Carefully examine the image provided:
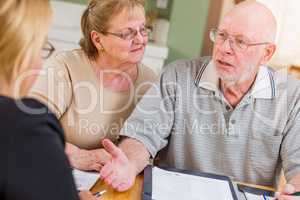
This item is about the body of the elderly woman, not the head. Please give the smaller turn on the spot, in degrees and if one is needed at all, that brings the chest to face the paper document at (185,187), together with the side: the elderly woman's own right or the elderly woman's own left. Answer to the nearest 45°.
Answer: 0° — they already face it

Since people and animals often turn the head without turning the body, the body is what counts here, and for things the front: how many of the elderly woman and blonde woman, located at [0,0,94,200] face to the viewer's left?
0

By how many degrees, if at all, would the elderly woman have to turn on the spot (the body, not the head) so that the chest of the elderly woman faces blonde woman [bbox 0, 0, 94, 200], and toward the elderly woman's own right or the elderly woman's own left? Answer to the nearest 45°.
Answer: approximately 45° to the elderly woman's own right

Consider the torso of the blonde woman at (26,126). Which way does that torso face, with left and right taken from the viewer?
facing away from the viewer and to the right of the viewer

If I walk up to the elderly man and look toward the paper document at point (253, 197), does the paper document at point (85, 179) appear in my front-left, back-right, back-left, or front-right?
front-right

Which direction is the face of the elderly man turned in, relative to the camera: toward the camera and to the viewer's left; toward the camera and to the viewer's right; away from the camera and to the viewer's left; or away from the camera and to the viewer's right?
toward the camera and to the viewer's left

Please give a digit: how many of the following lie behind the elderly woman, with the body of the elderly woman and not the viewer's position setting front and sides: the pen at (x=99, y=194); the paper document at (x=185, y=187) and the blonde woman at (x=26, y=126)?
0

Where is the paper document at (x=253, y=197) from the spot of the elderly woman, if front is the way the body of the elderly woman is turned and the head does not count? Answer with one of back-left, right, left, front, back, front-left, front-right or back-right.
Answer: front

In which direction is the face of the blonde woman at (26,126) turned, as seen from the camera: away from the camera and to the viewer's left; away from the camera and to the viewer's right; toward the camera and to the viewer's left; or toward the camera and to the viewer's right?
away from the camera and to the viewer's right

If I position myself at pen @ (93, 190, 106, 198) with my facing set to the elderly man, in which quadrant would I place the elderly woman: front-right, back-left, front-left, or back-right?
front-left

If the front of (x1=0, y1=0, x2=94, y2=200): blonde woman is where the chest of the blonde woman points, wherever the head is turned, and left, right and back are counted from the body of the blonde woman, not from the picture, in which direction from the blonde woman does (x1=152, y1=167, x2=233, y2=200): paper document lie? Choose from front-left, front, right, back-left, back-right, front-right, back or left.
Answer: front

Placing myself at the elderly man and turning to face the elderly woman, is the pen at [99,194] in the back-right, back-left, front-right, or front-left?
front-left

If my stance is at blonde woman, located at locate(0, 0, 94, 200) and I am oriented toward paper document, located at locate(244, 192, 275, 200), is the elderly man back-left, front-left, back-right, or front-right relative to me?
front-left

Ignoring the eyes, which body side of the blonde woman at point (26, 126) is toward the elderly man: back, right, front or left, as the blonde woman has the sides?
front

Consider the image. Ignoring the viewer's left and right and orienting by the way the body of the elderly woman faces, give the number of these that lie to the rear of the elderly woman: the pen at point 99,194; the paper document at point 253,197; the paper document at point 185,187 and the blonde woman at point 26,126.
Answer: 0

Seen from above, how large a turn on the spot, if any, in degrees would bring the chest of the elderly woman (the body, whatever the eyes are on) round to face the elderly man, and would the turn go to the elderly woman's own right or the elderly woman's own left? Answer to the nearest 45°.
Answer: approximately 45° to the elderly woman's own left
